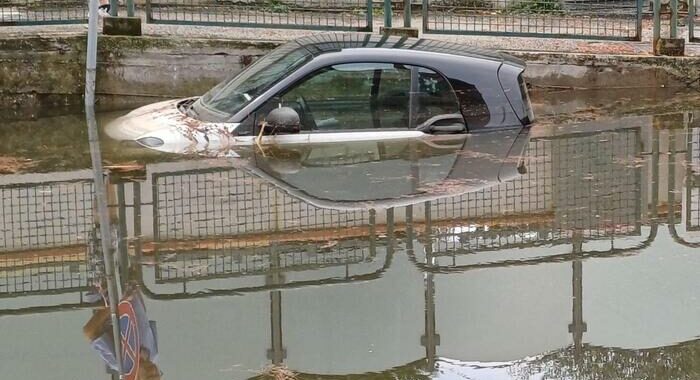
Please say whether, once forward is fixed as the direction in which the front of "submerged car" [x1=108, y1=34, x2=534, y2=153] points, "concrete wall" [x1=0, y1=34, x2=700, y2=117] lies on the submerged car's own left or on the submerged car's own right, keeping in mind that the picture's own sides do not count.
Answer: on the submerged car's own right

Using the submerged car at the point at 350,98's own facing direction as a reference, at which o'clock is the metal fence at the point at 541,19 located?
The metal fence is roughly at 4 o'clock from the submerged car.

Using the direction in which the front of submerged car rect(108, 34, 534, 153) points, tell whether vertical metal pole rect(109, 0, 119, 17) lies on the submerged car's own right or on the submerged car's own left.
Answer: on the submerged car's own right

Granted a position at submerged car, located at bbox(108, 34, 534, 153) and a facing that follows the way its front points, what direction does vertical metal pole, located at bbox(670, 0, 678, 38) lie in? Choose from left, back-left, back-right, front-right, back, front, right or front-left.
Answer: back-right

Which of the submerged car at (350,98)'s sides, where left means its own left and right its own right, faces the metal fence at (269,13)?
right

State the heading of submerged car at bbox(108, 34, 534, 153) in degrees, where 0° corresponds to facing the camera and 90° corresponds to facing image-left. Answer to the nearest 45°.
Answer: approximately 90°
